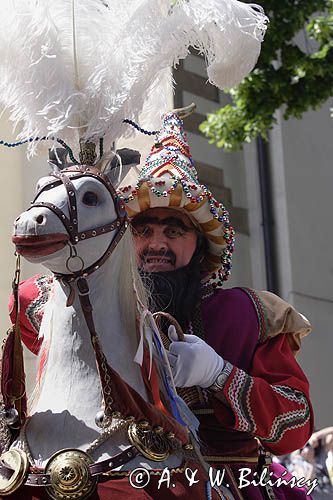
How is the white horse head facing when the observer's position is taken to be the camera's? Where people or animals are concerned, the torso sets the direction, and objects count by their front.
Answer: facing the viewer and to the left of the viewer
